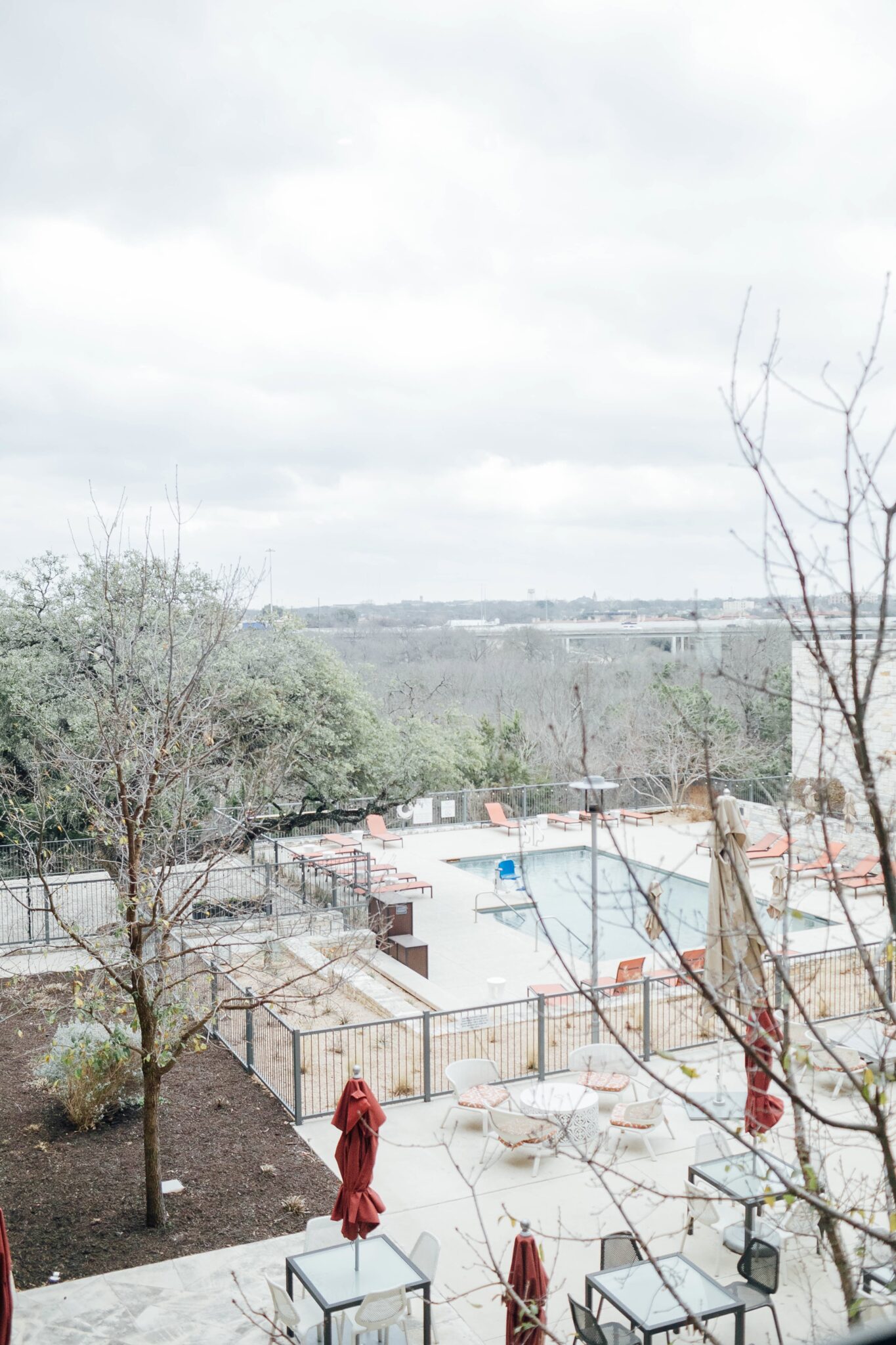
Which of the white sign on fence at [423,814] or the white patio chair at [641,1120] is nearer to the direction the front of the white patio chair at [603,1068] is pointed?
the white patio chair

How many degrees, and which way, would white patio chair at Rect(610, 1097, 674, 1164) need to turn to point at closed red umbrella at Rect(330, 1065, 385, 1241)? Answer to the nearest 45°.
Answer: approximately 90° to its left

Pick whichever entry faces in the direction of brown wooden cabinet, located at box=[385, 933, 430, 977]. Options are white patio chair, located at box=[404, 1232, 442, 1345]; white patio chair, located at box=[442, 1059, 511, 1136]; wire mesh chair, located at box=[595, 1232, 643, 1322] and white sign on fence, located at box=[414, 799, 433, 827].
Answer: the white sign on fence

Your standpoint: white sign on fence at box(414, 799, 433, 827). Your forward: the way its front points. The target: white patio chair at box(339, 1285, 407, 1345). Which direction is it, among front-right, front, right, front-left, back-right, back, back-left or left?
front

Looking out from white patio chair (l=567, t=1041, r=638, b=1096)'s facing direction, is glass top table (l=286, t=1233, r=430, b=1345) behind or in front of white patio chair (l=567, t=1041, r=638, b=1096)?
in front

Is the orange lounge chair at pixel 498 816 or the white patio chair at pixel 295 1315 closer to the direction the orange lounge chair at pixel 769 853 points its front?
the orange lounge chair

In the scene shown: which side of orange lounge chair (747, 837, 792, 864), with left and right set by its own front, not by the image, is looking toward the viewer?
left

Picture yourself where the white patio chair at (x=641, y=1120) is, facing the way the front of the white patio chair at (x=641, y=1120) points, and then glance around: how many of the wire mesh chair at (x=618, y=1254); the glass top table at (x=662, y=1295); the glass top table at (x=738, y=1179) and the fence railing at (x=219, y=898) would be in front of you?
1

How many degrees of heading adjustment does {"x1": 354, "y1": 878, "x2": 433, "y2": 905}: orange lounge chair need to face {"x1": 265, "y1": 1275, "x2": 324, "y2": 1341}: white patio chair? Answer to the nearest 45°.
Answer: approximately 90° to its right

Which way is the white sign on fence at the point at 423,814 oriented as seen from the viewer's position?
toward the camera

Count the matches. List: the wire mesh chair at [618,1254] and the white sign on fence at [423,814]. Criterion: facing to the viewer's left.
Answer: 0

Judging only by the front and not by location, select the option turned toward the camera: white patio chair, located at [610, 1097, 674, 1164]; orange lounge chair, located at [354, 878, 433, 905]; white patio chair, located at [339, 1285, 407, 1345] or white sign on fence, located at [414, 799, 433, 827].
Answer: the white sign on fence

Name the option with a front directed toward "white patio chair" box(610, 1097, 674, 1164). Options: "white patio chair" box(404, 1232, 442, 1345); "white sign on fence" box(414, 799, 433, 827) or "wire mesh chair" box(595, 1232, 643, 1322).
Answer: the white sign on fence

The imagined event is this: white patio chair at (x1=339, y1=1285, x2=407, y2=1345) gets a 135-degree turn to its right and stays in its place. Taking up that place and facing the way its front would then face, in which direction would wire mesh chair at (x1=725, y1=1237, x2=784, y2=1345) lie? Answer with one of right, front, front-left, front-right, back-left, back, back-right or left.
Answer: front

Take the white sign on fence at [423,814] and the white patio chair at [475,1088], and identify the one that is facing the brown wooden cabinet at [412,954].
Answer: the white sign on fence

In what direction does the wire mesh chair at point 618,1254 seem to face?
toward the camera
